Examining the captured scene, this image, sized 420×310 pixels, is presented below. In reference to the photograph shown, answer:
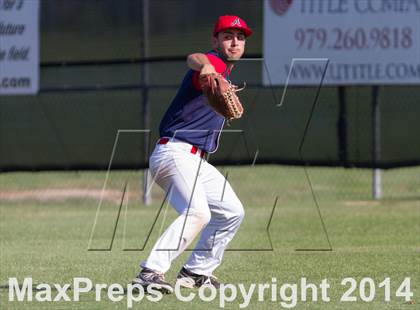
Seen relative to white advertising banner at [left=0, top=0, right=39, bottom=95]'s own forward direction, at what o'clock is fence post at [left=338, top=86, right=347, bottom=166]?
The fence post is roughly at 10 o'clock from the white advertising banner.

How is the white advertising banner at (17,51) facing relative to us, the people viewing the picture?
facing the viewer

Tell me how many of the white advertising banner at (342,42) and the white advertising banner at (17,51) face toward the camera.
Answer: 2

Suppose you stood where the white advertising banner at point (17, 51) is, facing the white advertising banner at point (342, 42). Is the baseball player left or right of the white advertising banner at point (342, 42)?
right

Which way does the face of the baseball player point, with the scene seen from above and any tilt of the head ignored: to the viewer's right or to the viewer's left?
to the viewer's right

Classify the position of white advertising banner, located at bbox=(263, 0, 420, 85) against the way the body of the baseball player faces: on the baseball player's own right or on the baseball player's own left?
on the baseball player's own left

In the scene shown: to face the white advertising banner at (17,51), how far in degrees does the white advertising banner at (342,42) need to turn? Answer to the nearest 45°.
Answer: approximately 90° to its right

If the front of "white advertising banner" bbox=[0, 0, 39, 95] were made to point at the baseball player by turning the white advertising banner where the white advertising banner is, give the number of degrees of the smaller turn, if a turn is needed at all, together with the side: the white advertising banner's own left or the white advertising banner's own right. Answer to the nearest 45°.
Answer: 0° — it already faces them

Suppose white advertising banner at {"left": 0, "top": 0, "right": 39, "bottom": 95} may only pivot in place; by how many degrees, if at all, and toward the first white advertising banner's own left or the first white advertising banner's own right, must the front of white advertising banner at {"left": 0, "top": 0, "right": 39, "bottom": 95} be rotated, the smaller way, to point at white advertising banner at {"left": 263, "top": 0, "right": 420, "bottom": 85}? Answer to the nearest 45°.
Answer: approximately 45° to the first white advertising banner's own left

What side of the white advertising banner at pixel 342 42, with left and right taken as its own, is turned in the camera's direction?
front

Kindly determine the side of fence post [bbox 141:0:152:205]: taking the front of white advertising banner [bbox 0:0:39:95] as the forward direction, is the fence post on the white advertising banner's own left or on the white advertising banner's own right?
on the white advertising banner's own left

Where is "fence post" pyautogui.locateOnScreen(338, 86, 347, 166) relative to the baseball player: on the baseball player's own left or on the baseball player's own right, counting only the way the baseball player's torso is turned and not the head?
on the baseball player's own left

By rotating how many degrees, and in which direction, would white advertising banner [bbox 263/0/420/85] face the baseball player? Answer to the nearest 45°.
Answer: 0° — it already faces them

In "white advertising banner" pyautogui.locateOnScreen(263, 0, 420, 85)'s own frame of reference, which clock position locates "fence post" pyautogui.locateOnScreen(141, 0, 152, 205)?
The fence post is roughly at 3 o'clock from the white advertising banner.

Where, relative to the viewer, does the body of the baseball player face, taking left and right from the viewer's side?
facing the viewer and to the right of the viewer
